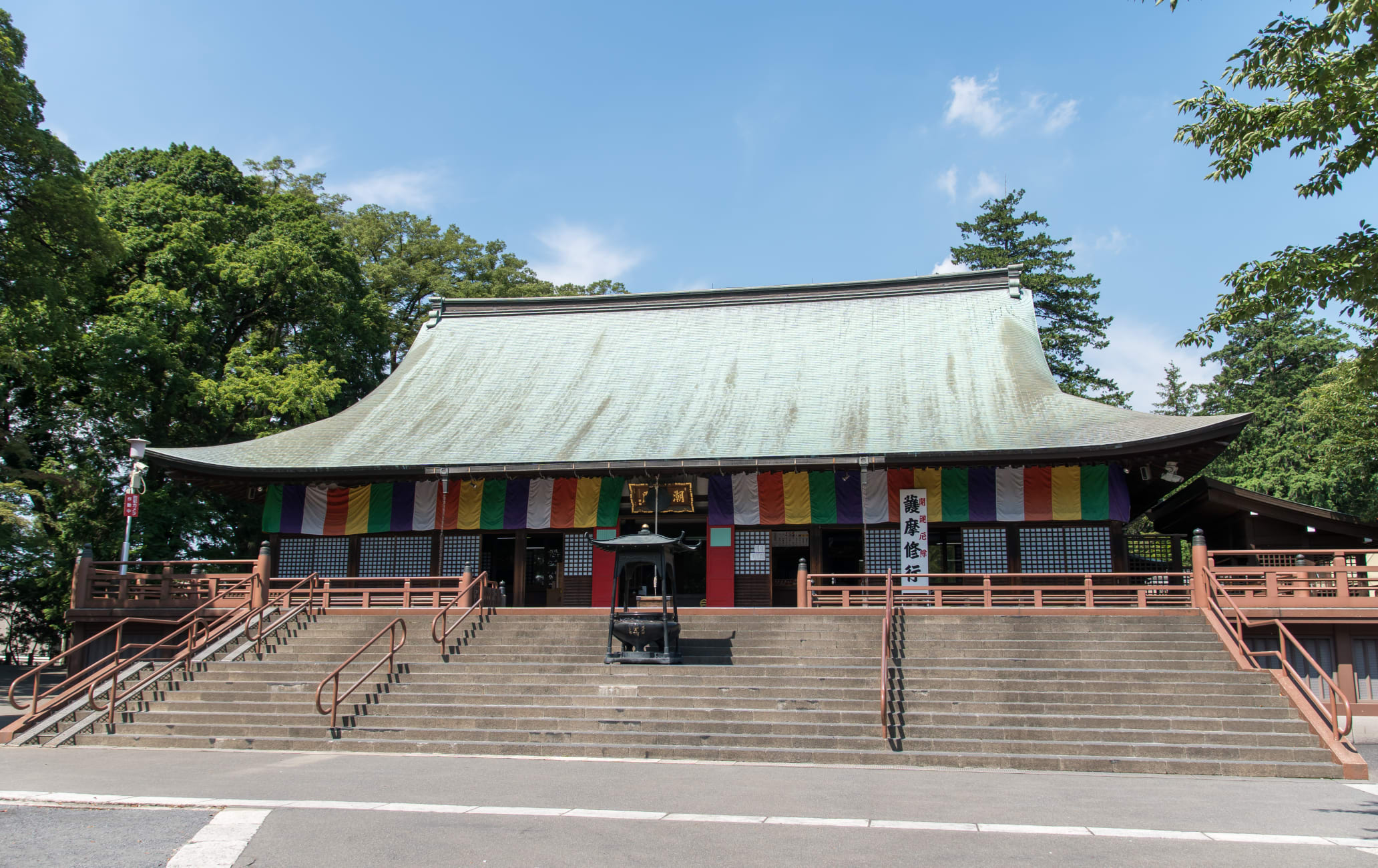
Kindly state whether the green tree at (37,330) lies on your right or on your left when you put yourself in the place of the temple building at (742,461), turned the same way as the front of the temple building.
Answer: on your right

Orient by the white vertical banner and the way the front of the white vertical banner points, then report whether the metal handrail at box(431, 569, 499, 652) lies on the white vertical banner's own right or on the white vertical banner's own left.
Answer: on the white vertical banner's own right

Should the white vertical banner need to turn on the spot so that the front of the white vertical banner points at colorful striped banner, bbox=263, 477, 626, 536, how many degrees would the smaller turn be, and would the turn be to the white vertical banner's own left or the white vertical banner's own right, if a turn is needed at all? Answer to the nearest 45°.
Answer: approximately 90° to the white vertical banner's own right

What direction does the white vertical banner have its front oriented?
toward the camera

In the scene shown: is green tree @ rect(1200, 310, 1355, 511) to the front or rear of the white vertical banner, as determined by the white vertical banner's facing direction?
to the rear

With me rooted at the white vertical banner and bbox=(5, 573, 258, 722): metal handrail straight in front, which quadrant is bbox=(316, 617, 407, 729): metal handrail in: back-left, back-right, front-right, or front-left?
front-left

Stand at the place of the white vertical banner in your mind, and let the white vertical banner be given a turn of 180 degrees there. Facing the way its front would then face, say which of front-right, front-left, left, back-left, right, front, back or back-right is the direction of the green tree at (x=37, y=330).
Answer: left

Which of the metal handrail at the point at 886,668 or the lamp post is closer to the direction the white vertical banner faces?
the metal handrail

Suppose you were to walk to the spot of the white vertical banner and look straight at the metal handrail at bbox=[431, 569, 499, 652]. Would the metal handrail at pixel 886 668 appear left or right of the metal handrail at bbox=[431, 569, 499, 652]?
left

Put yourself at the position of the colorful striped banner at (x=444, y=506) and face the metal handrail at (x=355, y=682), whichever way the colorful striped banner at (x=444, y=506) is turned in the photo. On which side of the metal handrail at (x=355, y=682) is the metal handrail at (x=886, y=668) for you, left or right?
left

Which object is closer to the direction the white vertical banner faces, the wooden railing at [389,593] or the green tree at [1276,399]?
the wooden railing

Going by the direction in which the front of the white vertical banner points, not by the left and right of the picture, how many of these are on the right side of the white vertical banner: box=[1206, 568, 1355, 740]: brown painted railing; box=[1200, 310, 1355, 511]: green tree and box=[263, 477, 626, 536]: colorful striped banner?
1

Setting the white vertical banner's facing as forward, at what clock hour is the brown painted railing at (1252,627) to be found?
The brown painted railing is roughly at 10 o'clock from the white vertical banner.
